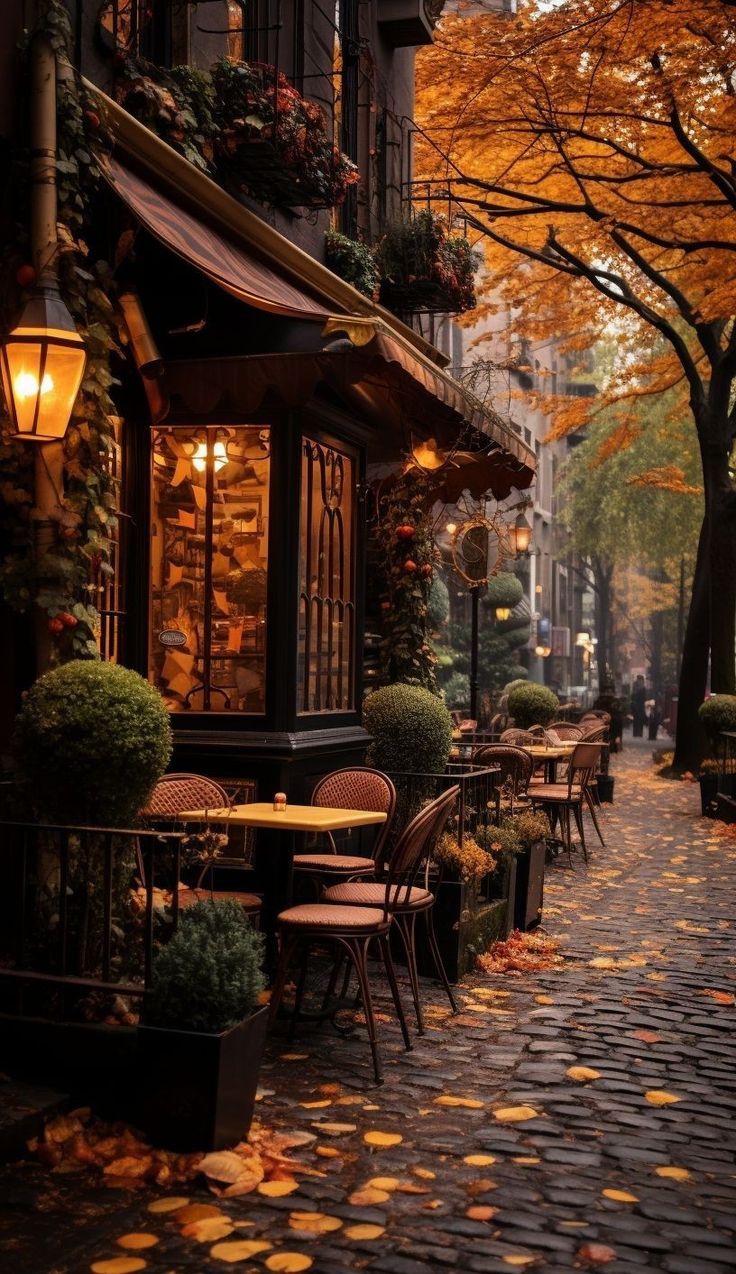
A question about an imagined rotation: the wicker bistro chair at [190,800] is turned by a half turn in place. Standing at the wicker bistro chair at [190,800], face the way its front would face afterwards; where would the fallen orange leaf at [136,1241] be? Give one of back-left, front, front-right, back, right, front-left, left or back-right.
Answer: back-left

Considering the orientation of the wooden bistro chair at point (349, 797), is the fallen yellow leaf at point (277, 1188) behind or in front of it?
in front

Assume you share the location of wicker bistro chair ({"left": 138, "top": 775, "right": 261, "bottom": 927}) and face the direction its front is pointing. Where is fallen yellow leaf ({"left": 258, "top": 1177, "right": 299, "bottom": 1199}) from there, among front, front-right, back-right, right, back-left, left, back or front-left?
front-right

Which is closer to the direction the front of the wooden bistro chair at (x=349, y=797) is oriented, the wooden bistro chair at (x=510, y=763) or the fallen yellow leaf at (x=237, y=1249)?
the fallen yellow leaf

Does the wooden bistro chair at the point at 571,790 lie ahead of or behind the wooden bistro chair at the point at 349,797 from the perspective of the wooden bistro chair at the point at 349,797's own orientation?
behind

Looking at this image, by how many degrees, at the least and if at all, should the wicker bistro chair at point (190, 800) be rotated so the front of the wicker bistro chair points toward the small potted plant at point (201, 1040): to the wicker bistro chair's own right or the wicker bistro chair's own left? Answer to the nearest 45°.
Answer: approximately 45° to the wicker bistro chair's own right

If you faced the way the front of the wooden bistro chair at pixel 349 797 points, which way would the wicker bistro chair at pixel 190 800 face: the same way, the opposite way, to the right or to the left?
to the left

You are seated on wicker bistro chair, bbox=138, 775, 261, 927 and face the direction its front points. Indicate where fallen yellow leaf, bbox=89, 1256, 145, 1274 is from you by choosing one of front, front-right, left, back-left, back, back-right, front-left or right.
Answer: front-right

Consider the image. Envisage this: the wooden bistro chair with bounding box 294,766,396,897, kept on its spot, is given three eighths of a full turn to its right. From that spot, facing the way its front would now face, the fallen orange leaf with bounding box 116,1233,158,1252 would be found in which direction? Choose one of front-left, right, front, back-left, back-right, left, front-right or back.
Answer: back

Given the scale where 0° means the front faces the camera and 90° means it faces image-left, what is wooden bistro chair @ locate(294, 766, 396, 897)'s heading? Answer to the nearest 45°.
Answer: approximately 45°

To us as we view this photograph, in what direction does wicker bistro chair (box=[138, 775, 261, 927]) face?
facing the viewer and to the right of the viewer

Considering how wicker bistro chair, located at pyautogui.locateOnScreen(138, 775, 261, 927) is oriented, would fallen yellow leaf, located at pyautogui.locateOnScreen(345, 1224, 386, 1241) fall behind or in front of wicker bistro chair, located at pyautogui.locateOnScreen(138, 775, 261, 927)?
in front

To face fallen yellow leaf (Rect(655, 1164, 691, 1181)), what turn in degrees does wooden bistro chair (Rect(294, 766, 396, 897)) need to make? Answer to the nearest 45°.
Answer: approximately 45° to its left
